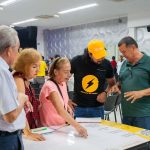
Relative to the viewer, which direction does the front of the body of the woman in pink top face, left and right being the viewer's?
facing the viewer and to the right of the viewer

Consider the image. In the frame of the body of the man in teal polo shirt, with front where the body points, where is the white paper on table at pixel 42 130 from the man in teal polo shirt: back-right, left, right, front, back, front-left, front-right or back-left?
front

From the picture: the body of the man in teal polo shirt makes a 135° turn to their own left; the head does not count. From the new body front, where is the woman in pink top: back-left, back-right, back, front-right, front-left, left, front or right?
back-right

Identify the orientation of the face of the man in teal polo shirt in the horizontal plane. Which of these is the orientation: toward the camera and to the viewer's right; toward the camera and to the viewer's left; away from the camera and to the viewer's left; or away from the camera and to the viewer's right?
toward the camera and to the viewer's left

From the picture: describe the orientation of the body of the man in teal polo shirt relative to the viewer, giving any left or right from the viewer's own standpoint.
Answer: facing the viewer and to the left of the viewer
